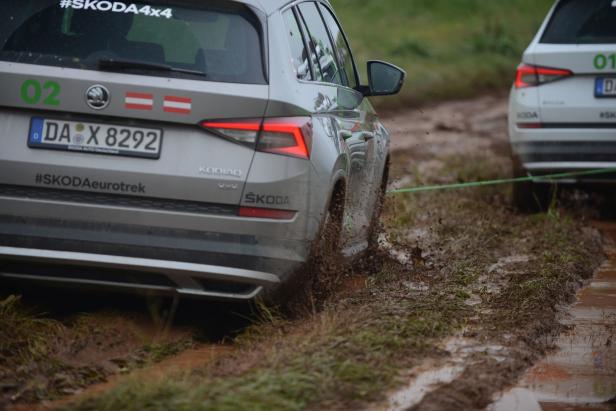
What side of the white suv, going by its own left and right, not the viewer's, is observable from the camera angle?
back

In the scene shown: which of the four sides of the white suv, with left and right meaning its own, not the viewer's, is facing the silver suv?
back
